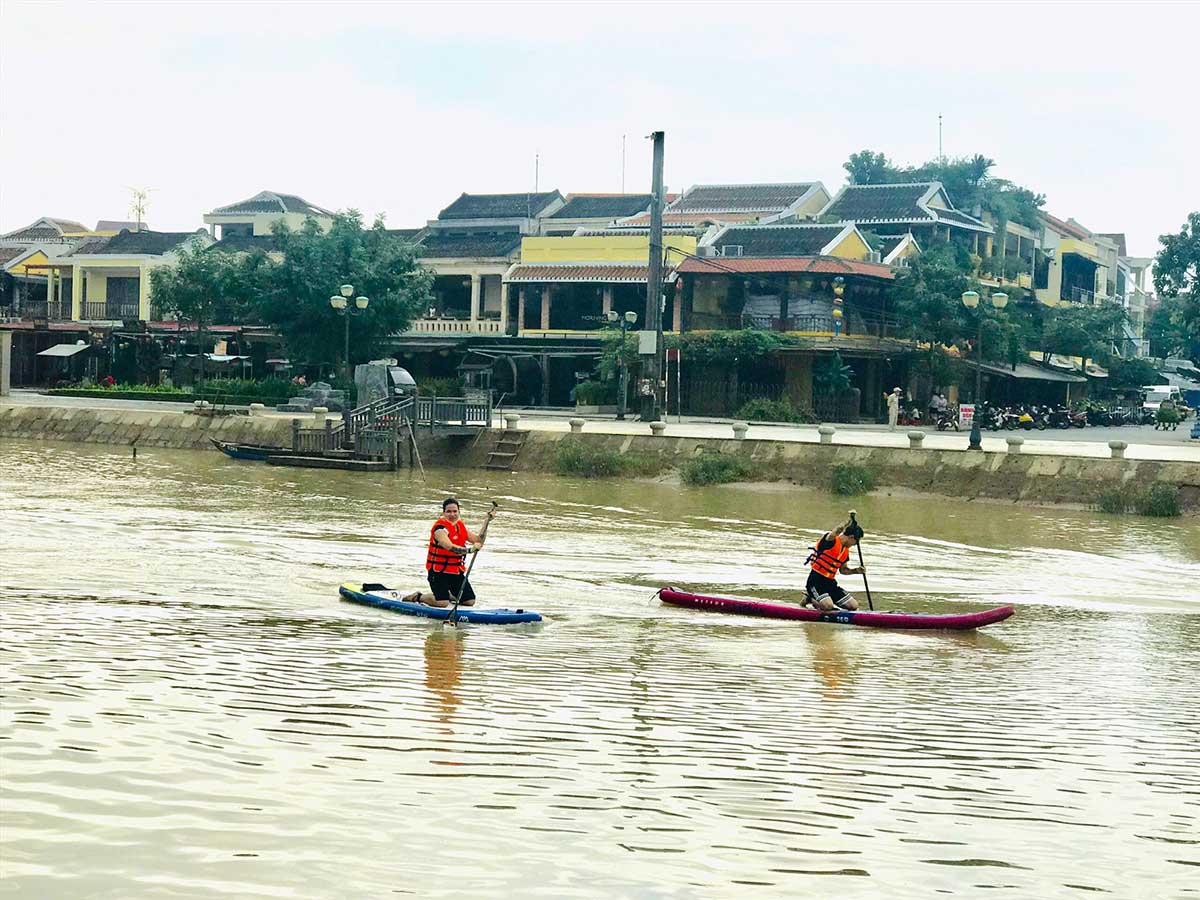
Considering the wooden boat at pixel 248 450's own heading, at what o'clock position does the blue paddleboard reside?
The blue paddleboard is roughly at 9 o'clock from the wooden boat.

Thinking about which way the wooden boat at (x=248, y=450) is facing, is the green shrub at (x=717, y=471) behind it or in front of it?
behind

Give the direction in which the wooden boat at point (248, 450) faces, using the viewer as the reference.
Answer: facing to the left of the viewer

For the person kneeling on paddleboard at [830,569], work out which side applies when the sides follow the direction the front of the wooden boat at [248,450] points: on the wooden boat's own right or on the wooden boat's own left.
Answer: on the wooden boat's own left

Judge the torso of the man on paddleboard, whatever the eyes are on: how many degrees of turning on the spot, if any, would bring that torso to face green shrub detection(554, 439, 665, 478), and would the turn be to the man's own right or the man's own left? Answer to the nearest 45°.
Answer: approximately 135° to the man's own left

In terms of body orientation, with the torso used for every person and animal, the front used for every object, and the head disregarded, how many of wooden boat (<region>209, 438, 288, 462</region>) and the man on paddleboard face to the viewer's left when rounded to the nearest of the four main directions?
1

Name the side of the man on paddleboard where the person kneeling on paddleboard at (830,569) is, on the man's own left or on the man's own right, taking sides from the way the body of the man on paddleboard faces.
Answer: on the man's own left

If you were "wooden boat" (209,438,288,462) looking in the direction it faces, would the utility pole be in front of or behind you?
behind

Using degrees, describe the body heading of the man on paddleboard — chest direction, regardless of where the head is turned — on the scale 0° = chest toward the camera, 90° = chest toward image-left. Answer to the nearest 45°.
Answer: approximately 315°

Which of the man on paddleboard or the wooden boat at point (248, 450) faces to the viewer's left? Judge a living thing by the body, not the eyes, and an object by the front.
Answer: the wooden boat

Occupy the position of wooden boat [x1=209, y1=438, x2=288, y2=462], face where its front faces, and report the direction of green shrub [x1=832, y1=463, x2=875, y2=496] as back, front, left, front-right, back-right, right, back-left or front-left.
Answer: back-left
